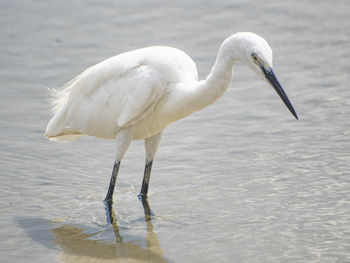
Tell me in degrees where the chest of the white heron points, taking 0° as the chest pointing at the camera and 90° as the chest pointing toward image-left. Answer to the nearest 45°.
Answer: approximately 270°
